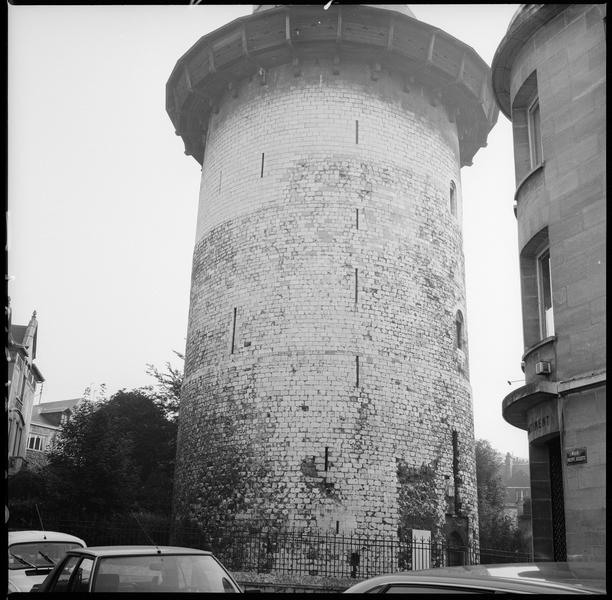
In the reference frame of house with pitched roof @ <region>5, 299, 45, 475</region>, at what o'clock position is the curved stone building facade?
The curved stone building facade is roughly at 1 o'clock from the house with pitched roof.

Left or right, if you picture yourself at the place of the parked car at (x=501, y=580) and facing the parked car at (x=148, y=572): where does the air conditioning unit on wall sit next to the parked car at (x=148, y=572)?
right

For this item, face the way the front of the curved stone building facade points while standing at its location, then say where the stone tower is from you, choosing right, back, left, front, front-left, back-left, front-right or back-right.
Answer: right

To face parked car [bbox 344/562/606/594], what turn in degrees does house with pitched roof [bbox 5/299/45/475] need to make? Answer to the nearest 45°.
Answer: approximately 45° to its right

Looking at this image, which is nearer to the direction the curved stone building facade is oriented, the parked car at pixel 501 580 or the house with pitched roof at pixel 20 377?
the parked car

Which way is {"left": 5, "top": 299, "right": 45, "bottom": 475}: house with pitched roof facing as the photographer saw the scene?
facing the viewer and to the right of the viewer

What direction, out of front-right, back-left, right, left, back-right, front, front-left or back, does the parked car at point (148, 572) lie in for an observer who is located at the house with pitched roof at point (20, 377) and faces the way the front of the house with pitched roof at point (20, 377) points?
front-right

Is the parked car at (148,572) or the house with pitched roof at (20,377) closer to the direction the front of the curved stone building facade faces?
the parked car

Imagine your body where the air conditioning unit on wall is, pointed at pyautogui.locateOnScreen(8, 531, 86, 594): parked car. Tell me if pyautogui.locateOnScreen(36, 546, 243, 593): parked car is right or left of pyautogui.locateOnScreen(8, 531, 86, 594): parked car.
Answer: left

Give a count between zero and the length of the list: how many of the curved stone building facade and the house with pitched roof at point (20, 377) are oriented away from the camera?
0

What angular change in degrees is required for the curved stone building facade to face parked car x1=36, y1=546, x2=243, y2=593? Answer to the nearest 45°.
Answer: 0° — it already faces it

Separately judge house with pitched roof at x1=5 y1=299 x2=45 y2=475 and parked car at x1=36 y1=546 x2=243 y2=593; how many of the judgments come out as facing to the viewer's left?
0
